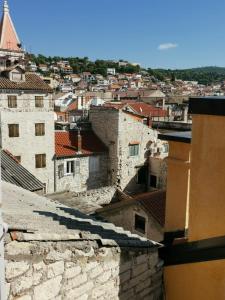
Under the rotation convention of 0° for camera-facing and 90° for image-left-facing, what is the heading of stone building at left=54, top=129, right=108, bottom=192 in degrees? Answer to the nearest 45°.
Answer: approximately 0°

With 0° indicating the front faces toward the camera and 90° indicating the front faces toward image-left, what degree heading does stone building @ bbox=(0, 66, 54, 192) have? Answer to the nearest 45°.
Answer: approximately 0°

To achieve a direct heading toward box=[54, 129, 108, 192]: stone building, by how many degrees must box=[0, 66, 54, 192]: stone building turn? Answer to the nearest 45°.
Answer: approximately 90° to its left

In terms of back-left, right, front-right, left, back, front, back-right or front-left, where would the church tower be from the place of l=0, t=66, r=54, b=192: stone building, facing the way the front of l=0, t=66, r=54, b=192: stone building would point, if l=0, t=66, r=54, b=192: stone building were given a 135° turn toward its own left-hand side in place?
front-left

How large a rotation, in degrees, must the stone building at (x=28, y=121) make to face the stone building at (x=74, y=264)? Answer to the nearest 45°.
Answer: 0° — it already faces it

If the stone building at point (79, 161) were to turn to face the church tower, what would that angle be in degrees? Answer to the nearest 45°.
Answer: approximately 135° to its right

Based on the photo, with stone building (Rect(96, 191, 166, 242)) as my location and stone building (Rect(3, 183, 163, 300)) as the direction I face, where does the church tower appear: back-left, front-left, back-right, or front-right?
back-right

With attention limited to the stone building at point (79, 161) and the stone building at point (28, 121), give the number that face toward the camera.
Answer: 2

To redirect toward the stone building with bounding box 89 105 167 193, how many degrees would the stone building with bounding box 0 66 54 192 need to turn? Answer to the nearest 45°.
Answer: approximately 90° to its left

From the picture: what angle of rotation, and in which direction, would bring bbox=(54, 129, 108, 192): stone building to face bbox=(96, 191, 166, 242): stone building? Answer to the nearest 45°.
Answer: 0° — it already faces it

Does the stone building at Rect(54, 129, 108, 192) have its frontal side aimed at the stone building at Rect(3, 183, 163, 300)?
yes
